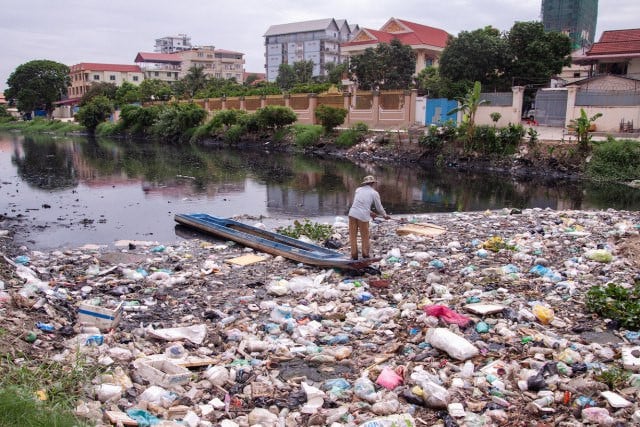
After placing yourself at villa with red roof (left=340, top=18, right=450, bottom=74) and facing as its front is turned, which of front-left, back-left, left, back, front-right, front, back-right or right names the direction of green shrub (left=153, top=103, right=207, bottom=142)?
front

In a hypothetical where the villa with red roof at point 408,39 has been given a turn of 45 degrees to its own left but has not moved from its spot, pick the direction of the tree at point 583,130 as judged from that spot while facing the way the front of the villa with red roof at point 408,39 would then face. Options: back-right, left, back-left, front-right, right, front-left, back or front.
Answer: front

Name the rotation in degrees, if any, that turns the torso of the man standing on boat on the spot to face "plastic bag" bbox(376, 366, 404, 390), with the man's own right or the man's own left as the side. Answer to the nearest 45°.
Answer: approximately 135° to the man's own right

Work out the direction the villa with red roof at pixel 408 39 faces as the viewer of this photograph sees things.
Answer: facing the viewer and to the left of the viewer

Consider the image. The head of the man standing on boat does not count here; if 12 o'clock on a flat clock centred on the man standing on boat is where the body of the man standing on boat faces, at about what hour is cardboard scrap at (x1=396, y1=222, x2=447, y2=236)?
The cardboard scrap is roughly at 11 o'clock from the man standing on boat.

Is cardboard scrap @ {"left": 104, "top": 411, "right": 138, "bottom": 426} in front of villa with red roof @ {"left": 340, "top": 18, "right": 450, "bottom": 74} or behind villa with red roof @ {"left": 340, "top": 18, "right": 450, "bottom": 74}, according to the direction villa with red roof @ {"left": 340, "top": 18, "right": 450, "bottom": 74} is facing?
in front

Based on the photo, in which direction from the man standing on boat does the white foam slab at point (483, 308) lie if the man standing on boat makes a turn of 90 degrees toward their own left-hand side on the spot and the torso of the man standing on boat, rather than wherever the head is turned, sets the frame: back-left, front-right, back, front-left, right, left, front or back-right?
back

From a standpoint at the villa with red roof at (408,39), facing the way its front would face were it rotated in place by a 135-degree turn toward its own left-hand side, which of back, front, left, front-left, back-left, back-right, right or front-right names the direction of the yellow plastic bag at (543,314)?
right
